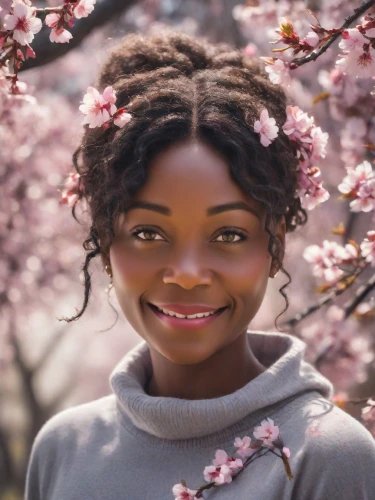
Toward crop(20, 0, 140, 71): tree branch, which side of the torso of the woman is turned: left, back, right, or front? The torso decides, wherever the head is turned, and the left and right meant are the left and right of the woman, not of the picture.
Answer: back

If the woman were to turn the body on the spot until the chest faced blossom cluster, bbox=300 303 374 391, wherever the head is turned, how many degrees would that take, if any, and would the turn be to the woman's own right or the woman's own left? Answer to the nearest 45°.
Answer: approximately 180°

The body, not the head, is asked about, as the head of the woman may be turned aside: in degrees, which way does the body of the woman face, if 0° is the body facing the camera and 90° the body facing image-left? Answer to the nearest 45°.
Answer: approximately 0°
